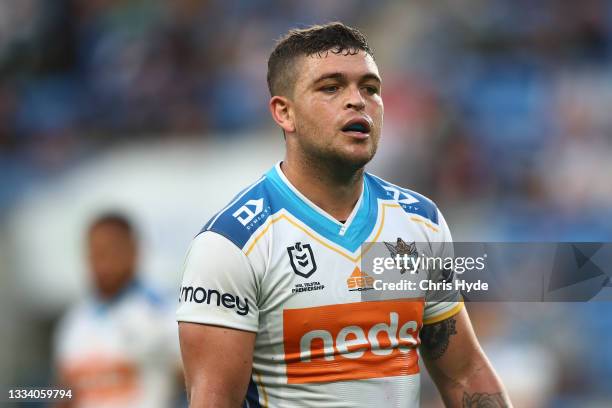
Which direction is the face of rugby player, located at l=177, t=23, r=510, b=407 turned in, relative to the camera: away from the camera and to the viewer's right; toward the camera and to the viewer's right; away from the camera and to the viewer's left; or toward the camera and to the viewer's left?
toward the camera and to the viewer's right

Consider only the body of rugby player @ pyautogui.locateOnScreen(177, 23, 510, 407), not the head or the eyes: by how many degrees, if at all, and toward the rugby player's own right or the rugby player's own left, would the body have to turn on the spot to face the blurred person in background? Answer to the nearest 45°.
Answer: approximately 180°

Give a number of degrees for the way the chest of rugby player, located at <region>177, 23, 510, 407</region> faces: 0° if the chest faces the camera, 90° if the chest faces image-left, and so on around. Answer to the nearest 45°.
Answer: approximately 315°
